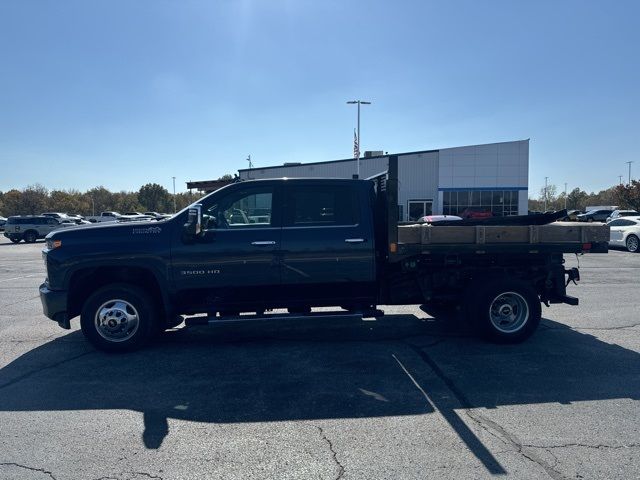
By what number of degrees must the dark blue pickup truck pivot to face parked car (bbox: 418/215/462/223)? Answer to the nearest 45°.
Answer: approximately 135° to its right

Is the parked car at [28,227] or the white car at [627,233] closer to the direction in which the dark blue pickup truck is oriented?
the parked car

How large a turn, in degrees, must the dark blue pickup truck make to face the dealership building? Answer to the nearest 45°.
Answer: approximately 90° to its right

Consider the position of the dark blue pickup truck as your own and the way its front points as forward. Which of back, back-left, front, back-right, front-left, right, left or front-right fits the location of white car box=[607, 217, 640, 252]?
back-right

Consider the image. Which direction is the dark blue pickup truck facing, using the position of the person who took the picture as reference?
facing to the left of the viewer
